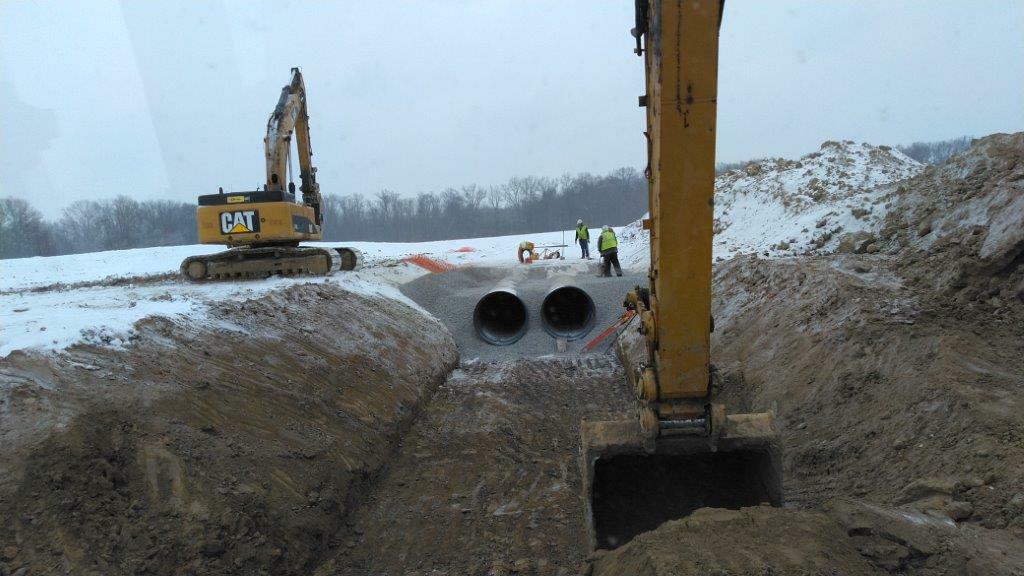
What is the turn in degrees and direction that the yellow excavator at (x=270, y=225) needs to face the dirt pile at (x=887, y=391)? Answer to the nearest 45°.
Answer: approximately 90° to its right

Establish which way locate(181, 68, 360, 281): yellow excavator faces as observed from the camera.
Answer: facing away from the viewer and to the right of the viewer

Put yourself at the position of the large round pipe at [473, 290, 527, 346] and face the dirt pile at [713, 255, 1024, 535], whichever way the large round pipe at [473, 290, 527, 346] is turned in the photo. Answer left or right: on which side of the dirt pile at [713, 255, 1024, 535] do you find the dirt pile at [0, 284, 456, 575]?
right

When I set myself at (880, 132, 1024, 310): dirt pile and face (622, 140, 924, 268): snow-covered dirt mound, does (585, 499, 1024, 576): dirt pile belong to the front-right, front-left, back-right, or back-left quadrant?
back-left

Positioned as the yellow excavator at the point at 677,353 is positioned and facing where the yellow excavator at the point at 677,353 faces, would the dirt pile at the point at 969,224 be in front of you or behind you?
in front

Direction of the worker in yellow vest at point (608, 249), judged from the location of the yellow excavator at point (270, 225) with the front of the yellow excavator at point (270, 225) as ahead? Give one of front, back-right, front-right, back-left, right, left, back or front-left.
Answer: front-right

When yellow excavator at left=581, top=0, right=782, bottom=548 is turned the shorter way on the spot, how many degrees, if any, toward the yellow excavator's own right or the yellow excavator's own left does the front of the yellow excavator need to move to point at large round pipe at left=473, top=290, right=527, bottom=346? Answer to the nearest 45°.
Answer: approximately 45° to the yellow excavator's own left

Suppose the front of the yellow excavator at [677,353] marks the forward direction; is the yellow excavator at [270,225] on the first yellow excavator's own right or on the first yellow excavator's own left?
on the first yellow excavator's own left

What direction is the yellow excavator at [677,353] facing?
away from the camera

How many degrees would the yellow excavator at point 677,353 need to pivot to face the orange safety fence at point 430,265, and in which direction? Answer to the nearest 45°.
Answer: approximately 45° to its left

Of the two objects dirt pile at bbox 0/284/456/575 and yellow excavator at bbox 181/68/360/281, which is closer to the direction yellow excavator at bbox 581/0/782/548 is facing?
the yellow excavator

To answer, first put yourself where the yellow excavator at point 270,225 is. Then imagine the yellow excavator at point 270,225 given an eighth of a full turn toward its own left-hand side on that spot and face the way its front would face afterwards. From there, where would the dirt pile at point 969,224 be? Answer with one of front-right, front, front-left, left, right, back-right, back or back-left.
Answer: back-right

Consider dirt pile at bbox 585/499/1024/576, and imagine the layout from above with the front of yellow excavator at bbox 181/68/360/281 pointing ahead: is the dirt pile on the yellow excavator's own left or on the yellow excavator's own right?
on the yellow excavator's own right
